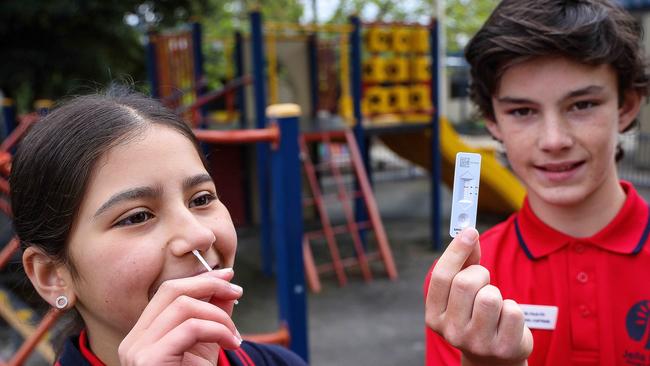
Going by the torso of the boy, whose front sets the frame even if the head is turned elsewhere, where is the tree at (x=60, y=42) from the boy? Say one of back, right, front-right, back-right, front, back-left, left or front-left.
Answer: back-right

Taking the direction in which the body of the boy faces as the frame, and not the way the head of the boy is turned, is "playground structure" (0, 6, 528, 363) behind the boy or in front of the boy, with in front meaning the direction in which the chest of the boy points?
behind

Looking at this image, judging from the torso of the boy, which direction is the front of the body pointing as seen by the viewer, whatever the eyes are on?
toward the camera

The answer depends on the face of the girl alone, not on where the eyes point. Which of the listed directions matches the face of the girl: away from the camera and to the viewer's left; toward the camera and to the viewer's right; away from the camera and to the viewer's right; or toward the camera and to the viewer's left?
toward the camera and to the viewer's right

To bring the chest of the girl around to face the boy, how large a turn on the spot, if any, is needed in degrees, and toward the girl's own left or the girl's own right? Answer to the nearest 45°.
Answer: approximately 45° to the girl's own left

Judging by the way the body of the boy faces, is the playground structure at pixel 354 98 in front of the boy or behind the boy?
behind

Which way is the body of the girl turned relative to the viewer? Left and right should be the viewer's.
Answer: facing the viewer and to the right of the viewer

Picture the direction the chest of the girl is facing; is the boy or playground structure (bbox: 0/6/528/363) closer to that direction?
the boy

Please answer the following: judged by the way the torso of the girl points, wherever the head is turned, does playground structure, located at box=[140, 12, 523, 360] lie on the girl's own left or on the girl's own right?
on the girl's own left

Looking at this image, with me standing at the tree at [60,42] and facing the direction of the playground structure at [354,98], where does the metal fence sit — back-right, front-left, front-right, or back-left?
front-left

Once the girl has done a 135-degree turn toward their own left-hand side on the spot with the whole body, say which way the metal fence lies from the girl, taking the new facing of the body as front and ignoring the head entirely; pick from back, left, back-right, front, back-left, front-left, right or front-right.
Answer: front-right

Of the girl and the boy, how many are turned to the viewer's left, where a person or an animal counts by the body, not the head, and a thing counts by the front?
0

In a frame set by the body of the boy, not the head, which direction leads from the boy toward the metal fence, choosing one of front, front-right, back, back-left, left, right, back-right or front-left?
back

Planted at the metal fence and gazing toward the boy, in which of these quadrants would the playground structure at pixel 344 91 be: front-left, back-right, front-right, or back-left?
front-right

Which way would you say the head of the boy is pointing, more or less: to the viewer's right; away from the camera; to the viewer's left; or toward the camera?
toward the camera
